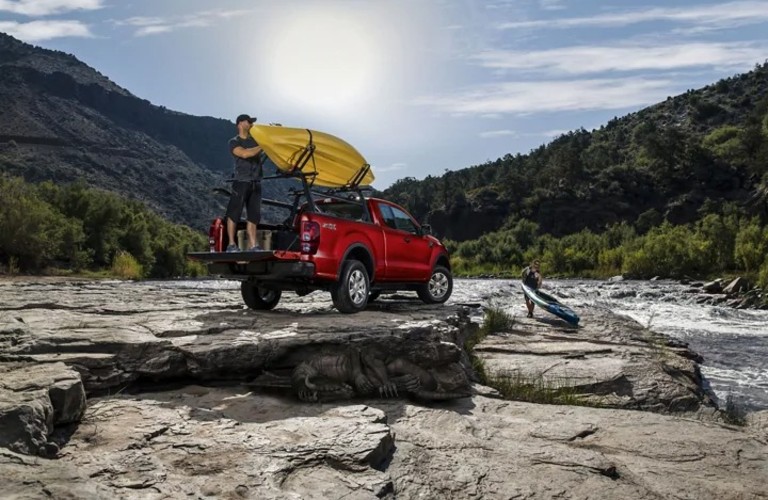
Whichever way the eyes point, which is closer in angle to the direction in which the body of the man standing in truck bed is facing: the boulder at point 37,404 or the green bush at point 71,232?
the boulder

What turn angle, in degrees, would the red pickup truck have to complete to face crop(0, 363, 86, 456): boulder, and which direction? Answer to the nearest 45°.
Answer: approximately 180°

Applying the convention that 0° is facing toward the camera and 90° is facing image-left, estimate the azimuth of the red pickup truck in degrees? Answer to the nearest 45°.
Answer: approximately 225°

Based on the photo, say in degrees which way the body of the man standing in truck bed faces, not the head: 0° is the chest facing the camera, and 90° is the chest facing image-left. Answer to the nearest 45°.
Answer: approximately 315°
